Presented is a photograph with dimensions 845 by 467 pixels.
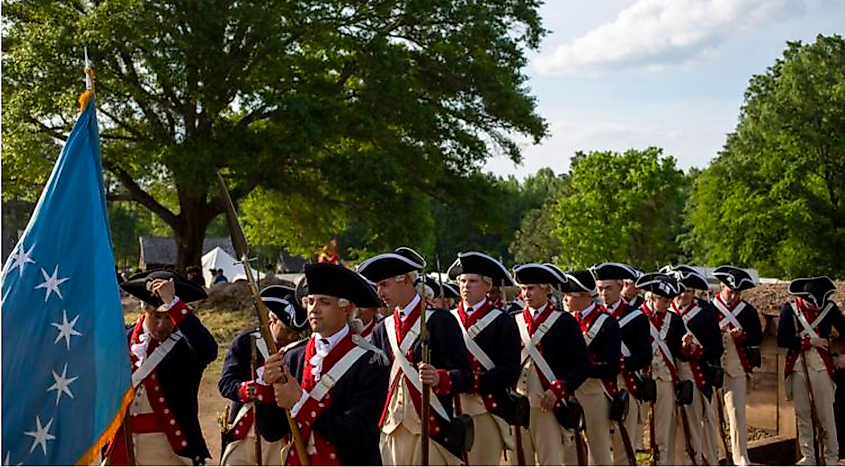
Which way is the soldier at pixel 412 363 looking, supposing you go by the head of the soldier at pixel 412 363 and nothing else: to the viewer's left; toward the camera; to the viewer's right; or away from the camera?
to the viewer's left

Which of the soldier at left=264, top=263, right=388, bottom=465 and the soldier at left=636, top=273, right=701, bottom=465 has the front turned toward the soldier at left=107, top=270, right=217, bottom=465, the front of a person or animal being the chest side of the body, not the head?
the soldier at left=636, top=273, right=701, bottom=465

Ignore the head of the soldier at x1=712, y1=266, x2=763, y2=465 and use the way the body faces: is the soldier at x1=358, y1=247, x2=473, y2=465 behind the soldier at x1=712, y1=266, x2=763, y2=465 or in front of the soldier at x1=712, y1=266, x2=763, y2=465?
in front

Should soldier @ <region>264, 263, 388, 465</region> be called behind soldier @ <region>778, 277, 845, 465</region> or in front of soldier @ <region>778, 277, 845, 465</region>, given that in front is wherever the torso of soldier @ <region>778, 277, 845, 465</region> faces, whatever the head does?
in front

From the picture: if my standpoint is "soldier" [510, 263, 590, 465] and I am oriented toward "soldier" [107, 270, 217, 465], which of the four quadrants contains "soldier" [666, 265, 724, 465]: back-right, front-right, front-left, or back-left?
back-right

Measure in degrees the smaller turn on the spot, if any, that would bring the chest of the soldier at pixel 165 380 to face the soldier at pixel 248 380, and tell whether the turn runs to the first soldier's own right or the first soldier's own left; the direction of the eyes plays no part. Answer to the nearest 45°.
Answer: approximately 90° to the first soldier's own left

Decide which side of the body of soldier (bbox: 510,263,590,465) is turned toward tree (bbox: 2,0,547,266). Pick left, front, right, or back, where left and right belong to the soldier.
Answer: right

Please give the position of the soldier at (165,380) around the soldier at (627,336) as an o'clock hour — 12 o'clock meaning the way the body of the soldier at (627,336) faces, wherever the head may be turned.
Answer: the soldier at (165,380) is roughly at 12 o'clock from the soldier at (627,336).

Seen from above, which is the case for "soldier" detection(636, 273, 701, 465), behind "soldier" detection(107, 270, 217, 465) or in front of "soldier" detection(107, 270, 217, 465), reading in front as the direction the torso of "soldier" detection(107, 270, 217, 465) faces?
behind

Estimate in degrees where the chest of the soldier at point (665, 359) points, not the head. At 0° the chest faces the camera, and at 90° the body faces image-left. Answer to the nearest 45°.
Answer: approximately 45°

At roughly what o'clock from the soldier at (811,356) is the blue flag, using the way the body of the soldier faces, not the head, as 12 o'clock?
The blue flag is roughly at 1 o'clock from the soldier.

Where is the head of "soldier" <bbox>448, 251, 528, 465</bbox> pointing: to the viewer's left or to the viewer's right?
to the viewer's left

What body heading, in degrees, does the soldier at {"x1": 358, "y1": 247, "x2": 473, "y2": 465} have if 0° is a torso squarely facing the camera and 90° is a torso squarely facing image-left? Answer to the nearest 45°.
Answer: approximately 45°

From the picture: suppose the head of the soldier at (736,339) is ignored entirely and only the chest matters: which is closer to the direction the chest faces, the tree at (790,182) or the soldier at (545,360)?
the soldier

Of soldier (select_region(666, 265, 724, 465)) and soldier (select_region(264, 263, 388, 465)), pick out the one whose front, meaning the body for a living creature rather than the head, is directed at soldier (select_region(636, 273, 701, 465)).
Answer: soldier (select_region(666, 265, 724, 465))
